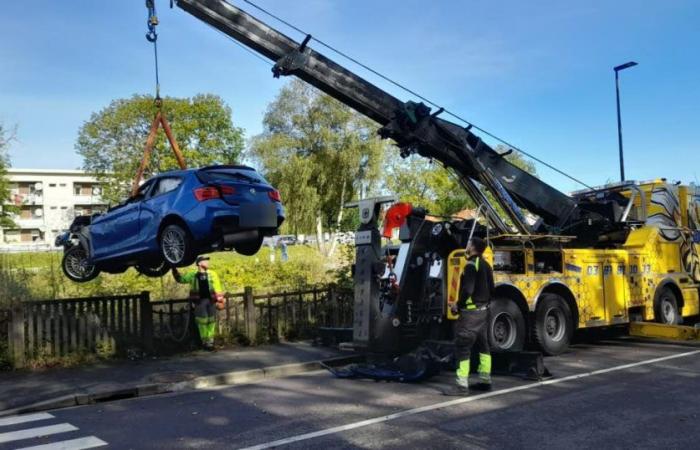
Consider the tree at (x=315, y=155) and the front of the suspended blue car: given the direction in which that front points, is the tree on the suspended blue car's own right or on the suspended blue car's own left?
on the suspended blue car's own right

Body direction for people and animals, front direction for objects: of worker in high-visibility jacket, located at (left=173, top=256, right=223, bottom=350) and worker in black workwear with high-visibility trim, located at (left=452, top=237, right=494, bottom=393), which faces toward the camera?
worker in high-visibility jacket, located at (left=173, top=256, right=223, bottom=350)

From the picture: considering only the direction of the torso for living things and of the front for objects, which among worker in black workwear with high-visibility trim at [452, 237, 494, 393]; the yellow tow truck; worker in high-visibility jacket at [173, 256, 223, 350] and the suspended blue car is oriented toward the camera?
worker in high-visibility jacket at [173, 256, 223, 350]

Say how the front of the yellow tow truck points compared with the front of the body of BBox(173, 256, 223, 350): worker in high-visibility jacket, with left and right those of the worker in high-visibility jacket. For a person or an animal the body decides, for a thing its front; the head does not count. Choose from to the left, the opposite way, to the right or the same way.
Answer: to the left

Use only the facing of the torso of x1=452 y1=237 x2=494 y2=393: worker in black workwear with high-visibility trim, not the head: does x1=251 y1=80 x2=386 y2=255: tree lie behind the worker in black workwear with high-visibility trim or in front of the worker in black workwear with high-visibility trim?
in front

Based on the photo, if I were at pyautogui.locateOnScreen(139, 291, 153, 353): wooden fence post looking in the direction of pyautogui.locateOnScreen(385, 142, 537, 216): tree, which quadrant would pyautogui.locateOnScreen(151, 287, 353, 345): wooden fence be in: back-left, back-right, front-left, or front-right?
front-right

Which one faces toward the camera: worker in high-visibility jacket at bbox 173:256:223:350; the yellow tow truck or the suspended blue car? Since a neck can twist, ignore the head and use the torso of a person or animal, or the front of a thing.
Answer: the worker in high-visibility jacket

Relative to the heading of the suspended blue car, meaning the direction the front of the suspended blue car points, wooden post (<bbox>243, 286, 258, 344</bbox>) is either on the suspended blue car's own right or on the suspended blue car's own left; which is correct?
on the suspended blue car's own right

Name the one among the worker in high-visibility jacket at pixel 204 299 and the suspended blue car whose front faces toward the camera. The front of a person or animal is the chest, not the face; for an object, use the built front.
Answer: the worker in high-visibility jacket

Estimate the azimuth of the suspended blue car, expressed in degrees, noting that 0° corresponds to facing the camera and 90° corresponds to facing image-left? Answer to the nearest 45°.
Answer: approximately 135°

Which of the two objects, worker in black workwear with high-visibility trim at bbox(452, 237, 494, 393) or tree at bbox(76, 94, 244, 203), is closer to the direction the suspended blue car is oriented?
the tree

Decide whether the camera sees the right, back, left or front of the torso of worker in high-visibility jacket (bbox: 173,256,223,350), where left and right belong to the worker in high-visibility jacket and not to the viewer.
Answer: front

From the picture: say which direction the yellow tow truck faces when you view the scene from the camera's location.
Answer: facing away from the viewer and to the right of the viewer

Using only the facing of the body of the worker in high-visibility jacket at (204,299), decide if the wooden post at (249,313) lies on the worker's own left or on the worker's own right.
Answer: on the worker's own left
